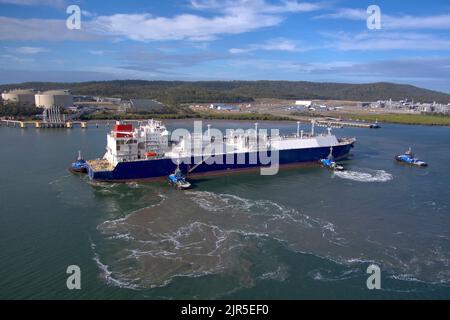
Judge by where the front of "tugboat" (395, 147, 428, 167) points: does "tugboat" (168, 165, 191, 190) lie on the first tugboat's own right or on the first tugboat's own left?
on the first tugboat's own left

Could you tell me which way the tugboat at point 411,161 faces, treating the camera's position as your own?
facing away from the viewer and to the left of the viewer

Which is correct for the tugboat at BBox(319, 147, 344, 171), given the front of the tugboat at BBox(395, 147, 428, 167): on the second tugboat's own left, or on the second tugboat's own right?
on the second tugboat's own left
